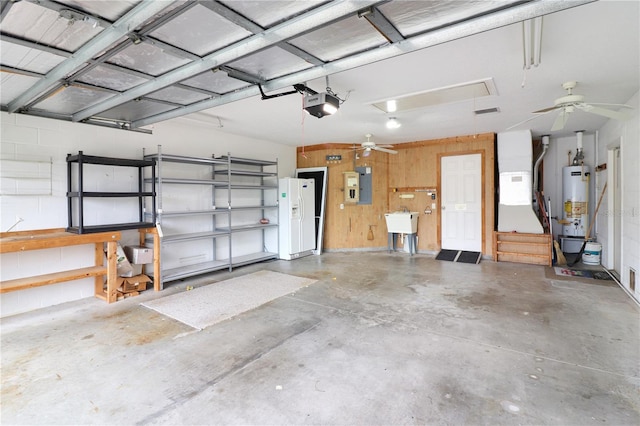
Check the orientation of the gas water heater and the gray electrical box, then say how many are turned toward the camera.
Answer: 2

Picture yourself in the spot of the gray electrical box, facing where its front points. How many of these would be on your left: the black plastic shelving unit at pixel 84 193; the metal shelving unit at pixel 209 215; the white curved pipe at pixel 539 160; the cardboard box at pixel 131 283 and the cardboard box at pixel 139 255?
1

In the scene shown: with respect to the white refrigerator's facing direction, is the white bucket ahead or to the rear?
ahead

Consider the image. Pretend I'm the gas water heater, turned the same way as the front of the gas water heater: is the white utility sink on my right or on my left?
on my right

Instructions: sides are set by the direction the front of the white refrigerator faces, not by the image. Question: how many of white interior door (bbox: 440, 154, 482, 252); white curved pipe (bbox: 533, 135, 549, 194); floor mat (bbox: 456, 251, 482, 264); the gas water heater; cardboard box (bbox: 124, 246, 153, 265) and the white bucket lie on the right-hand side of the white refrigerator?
1

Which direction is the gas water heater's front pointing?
toward the camera

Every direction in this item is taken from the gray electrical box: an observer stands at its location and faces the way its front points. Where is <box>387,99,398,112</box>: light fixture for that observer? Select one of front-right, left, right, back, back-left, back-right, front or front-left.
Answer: front

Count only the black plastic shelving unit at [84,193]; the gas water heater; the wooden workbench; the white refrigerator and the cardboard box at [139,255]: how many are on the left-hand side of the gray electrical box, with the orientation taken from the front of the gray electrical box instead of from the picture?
1

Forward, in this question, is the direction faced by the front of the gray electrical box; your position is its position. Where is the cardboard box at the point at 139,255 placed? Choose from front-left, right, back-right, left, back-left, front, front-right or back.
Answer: front-right

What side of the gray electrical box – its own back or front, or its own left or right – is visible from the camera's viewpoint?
front

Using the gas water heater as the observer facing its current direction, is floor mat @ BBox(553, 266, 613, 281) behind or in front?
in front

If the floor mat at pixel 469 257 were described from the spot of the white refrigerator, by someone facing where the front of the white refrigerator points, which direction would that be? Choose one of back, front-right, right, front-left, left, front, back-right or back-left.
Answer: front-left

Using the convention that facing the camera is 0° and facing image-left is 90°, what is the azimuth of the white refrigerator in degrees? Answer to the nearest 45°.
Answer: approximately 315°
